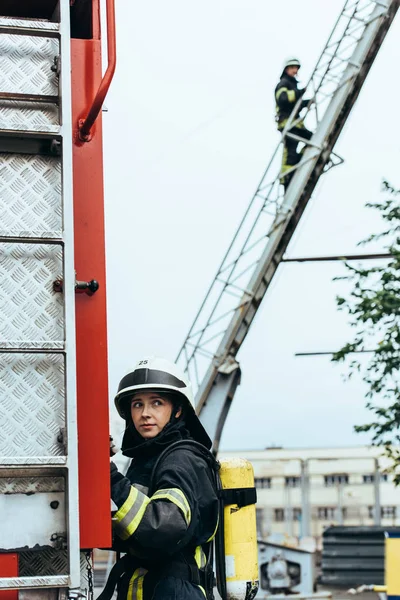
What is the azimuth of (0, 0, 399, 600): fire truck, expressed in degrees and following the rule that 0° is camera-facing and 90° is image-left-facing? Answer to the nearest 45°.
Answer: approximately 180°

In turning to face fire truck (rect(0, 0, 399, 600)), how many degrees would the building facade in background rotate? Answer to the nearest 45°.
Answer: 0° — it already faces it

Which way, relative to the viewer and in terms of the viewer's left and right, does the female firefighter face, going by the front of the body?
facing to the left of the viewer

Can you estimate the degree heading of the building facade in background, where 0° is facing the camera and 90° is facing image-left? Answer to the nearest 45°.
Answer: approximately 0°

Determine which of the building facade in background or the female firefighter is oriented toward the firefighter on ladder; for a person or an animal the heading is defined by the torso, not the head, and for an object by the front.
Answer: the building facade in background

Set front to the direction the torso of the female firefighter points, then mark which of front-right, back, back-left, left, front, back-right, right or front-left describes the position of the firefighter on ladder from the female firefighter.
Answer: right

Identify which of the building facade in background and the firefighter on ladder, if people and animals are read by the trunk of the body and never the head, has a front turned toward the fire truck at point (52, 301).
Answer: the building facade in background
